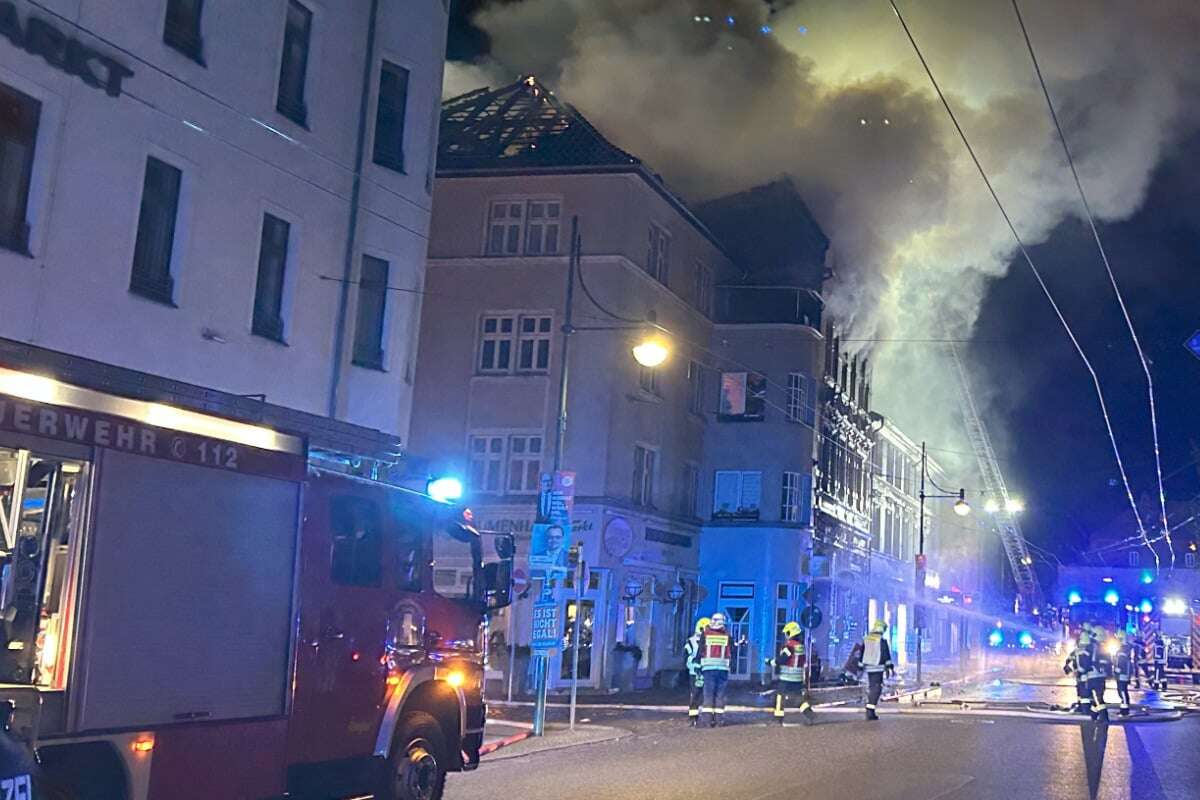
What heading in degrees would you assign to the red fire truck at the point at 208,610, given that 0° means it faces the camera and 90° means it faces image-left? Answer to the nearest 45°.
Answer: approximately 225°

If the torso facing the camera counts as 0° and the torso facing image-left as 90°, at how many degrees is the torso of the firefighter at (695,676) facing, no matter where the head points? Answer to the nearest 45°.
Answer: approximately 270°

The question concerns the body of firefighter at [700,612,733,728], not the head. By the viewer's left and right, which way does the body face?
facing away from the viewer

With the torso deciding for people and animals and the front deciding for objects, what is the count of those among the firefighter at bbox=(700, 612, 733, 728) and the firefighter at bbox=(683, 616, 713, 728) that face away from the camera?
1

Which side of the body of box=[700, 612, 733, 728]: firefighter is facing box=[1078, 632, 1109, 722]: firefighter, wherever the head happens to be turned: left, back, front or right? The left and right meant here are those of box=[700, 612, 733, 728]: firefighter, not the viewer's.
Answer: right

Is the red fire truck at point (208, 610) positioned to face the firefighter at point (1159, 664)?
yes

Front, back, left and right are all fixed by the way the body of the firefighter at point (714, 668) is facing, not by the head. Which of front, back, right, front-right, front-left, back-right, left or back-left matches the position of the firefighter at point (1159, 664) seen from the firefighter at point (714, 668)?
front-right

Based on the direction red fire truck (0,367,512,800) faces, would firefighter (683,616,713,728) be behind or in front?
in front
